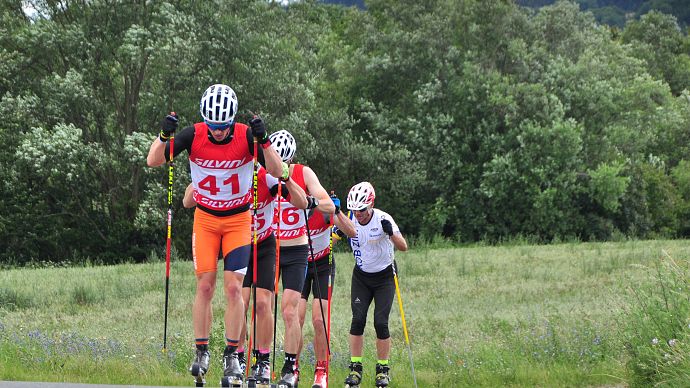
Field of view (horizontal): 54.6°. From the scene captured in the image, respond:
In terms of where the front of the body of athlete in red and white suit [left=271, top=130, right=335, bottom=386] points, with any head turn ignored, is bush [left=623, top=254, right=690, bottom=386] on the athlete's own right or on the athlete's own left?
on the athlete's own left

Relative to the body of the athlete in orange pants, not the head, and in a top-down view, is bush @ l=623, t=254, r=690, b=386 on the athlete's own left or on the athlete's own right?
on the athlete's own left

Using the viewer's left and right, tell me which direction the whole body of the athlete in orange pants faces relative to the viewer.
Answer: facing the viewer

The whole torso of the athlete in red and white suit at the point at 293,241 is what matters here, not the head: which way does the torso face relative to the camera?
toward the camera
